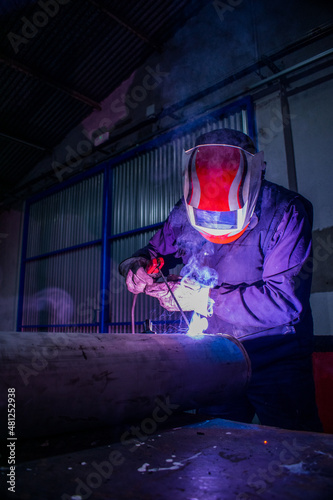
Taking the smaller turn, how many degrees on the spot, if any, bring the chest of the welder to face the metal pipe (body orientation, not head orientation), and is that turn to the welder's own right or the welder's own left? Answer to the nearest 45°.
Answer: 0° — they already face it

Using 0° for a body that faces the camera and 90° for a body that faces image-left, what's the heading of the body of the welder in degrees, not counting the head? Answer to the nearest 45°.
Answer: approximately 45°

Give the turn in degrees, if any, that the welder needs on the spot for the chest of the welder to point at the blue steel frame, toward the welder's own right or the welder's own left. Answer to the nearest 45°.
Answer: approximately 90° to the welder's own right

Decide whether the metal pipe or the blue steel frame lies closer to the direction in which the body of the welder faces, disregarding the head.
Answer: the metal pipe
